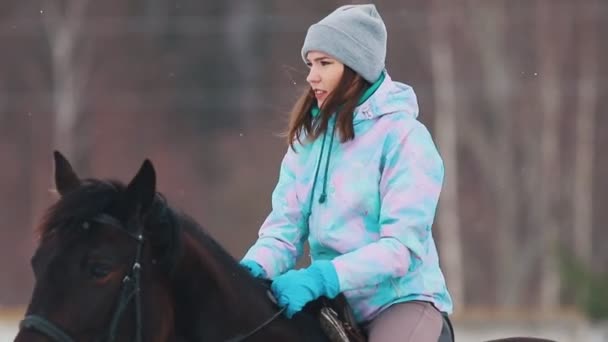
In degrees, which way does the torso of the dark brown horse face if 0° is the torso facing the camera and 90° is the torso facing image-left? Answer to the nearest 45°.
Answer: approximately 45°

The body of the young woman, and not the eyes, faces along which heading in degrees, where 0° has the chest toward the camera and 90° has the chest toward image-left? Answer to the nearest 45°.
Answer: approximately 45°

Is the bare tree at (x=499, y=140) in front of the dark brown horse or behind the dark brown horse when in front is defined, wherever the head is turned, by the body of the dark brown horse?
behind
